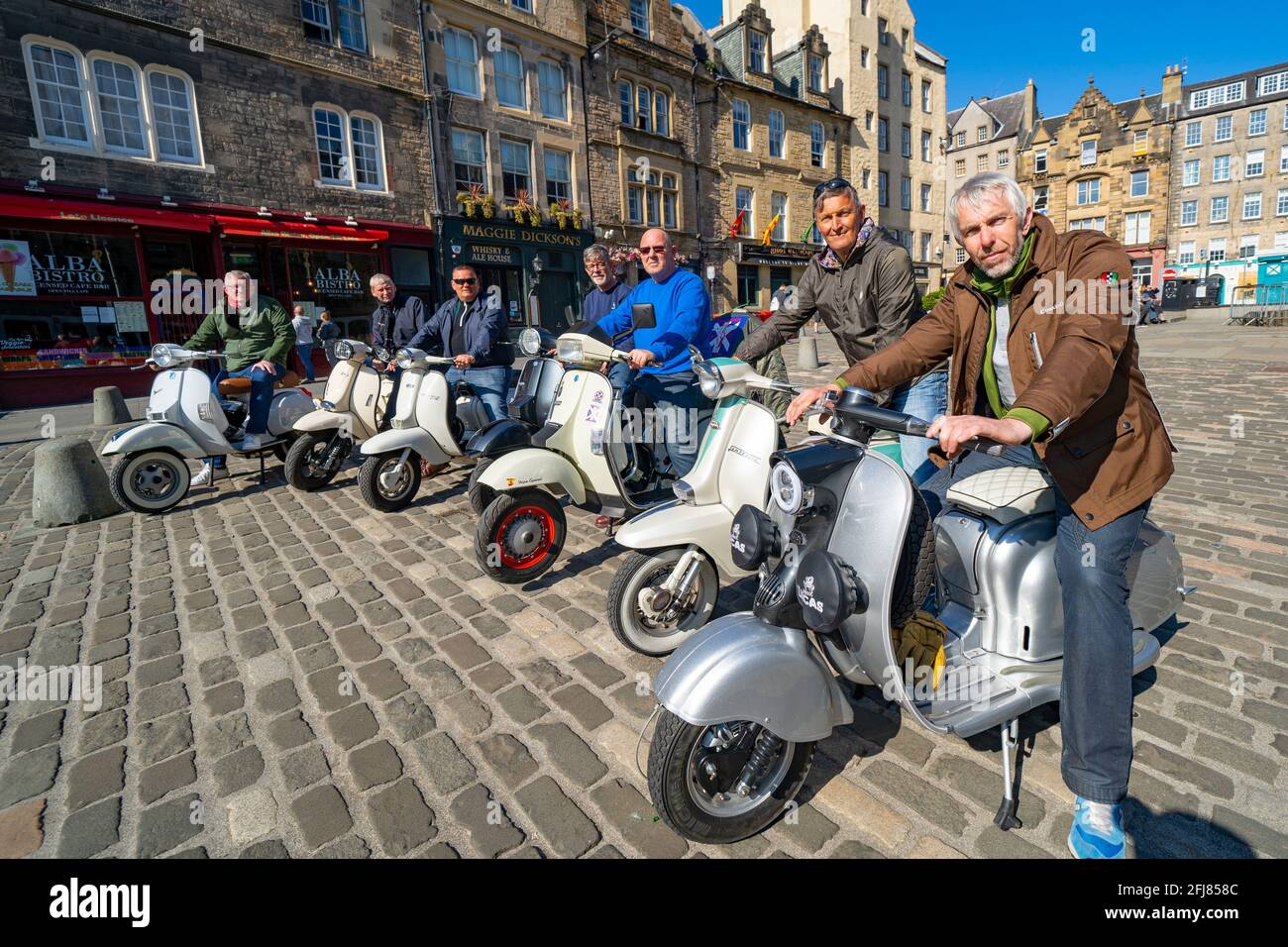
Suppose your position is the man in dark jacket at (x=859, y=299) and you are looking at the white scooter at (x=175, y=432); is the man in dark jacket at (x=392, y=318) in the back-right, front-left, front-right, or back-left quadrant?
front-right

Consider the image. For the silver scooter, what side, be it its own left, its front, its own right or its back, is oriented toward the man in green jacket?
right

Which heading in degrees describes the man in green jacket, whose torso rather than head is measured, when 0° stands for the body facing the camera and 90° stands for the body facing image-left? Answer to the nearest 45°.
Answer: approximately 45°

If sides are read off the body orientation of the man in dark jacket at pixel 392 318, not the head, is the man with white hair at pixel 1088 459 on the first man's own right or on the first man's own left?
on the first man's own left

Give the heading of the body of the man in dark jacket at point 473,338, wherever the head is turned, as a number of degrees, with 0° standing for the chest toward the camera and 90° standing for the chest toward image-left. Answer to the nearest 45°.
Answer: approximately 45°

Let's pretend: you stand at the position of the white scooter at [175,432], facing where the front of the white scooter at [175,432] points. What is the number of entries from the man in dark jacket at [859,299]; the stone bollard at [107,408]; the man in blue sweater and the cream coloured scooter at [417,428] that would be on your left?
3

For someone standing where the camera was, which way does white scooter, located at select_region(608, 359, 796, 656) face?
facing the viewer and to the left of the viewer

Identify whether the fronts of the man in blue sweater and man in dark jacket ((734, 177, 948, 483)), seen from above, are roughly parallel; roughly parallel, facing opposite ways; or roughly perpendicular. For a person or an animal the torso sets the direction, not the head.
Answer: roughly parallel

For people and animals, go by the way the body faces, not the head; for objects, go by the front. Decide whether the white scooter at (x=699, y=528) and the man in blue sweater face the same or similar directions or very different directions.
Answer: same or similar directions

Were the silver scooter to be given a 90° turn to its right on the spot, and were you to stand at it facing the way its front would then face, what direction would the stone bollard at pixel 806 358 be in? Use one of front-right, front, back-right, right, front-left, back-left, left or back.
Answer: front-right

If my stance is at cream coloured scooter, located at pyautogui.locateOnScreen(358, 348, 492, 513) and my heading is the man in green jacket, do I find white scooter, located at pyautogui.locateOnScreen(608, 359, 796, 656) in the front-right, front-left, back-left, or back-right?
back-left

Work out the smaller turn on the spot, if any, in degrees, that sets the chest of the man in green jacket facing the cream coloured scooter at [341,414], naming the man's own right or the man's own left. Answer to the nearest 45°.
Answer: approximately 90° to the man's own left

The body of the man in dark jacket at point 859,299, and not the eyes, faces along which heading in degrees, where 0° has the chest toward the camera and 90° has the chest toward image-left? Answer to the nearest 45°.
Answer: approximately 45°

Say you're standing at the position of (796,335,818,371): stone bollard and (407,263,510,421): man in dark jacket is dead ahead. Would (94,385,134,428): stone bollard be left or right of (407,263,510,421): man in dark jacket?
right
